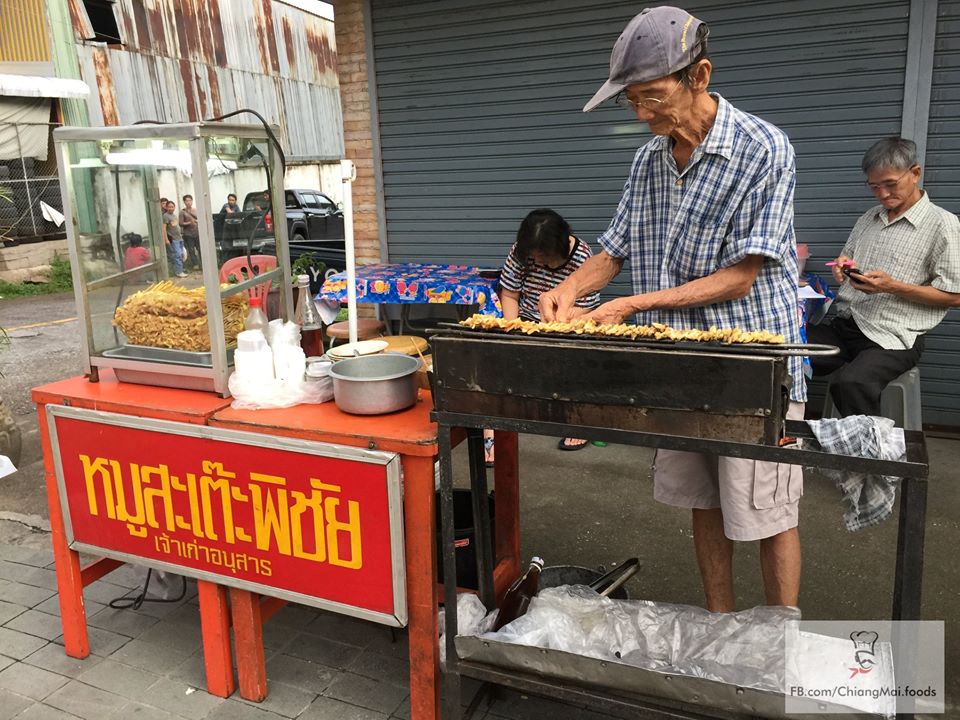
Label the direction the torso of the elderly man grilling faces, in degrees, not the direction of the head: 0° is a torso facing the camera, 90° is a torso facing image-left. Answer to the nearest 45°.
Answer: approximately 45°

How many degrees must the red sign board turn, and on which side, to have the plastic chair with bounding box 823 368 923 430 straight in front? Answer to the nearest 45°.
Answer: approximately 135° to its left

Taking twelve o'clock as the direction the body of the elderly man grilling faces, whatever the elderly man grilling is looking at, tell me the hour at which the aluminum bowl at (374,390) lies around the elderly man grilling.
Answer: The aluminum bowl is roughly at 1 o'clock from the elderly man grilling.

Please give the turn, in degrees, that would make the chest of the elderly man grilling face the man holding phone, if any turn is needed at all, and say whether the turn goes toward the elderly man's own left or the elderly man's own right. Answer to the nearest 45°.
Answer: approximately 180°

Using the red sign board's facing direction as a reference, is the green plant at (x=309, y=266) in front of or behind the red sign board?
behind

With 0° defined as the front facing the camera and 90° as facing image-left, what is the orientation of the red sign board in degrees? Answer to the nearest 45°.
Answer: approximately 45°

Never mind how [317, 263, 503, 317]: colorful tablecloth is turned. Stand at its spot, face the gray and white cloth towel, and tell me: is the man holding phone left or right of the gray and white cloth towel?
left

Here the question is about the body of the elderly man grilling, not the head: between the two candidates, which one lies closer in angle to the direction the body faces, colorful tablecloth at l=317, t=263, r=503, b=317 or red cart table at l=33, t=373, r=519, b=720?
the red cart table
